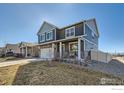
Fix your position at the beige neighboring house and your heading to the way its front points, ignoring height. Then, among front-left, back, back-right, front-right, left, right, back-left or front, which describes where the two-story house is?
left

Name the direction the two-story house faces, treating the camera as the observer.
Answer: facing the viewer and to the left of the viewer

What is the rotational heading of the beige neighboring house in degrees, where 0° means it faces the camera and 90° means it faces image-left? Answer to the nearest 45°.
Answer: approximately 45°

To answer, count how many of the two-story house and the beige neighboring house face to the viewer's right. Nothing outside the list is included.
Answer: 0

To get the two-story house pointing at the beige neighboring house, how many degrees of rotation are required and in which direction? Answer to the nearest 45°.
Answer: approximately 90° to its right

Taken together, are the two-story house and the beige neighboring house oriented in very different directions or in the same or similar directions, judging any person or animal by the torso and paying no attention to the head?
same or similar directions
